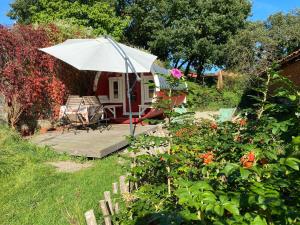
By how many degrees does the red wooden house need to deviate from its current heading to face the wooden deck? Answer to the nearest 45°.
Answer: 0° — it already faces it

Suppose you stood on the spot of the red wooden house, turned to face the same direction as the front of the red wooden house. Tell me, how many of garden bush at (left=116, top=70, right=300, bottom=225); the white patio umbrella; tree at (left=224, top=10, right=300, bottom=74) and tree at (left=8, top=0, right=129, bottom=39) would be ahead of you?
2

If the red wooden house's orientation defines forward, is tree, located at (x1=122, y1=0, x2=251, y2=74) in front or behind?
behind

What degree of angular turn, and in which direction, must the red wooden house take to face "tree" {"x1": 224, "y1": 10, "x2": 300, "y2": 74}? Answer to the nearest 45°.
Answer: approximately 135° to its left

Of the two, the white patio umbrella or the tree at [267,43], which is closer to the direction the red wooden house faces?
the white patio umbrella

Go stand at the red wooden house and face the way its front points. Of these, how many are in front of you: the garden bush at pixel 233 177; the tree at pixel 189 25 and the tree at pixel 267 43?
1

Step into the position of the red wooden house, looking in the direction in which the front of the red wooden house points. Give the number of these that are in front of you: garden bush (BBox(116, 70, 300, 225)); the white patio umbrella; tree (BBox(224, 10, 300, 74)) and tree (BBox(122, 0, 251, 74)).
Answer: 2

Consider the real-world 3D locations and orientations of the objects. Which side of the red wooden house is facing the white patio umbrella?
front

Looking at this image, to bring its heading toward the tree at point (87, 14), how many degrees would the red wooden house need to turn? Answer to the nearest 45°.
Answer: approximately 180°

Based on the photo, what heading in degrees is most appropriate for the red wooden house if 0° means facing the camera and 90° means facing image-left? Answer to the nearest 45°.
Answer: approximately 0°

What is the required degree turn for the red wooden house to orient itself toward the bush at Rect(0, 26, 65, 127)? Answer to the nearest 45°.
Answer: approximately 45° to its right
